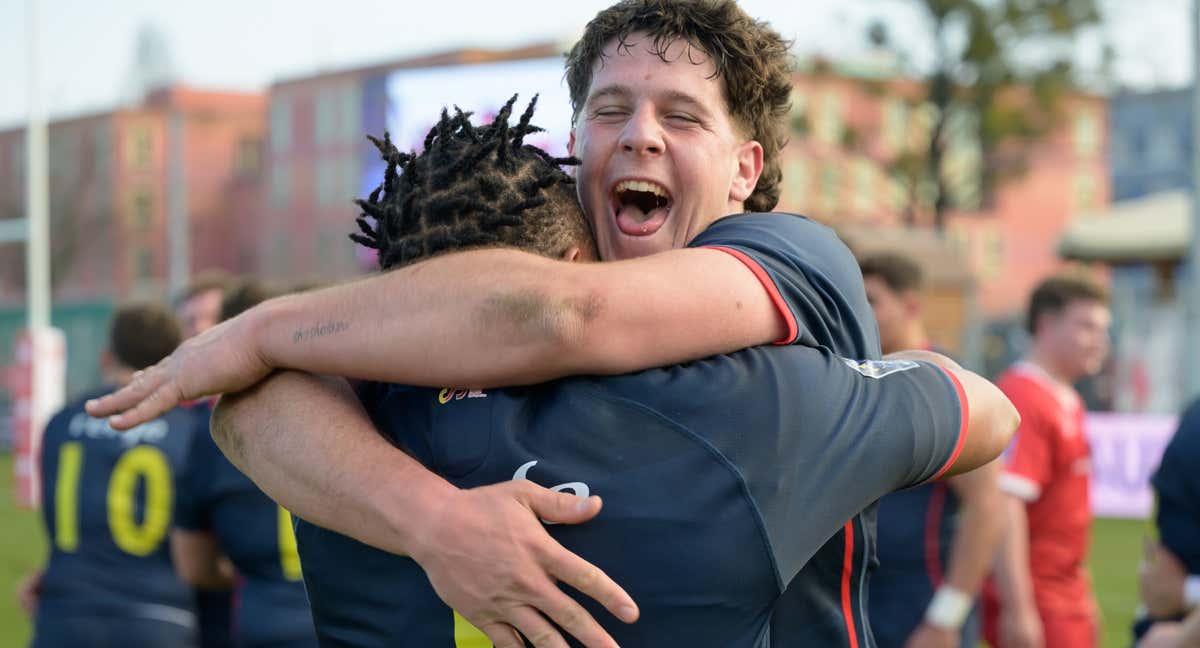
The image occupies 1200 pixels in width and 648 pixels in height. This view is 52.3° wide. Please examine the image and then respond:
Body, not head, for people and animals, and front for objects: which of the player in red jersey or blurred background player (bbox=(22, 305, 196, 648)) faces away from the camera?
the blurred background player

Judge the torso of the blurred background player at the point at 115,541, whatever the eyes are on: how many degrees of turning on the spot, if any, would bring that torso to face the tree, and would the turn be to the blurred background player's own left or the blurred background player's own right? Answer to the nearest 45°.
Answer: approximately 45° to the blurred background player's own right

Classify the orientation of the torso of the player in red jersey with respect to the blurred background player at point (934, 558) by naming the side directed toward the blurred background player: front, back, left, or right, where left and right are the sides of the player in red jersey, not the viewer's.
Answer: right

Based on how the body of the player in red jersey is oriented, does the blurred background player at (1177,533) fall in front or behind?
in front

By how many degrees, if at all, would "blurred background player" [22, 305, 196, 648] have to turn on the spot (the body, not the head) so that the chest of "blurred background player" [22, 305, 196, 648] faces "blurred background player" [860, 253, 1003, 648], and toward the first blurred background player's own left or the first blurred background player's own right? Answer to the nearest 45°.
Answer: approximately 135° to the first blurred background player's own right

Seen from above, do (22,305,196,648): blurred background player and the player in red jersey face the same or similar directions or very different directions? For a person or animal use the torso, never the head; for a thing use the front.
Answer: very different directions

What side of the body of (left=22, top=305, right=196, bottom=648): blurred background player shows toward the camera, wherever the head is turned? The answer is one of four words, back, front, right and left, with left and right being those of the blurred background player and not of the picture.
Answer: back

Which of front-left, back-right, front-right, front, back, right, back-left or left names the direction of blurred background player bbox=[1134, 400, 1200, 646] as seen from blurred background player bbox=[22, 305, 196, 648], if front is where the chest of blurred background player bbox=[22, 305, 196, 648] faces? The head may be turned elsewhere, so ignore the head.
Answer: back-right

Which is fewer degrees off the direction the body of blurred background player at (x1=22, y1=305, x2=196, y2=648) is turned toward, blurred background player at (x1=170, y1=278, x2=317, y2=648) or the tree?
the tree

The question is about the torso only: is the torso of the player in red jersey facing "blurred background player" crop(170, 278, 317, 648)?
no

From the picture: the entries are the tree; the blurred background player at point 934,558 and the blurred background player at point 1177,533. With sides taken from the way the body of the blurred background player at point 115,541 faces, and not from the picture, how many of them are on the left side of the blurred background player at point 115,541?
0

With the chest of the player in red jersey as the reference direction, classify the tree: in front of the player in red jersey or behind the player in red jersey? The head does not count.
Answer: behind
